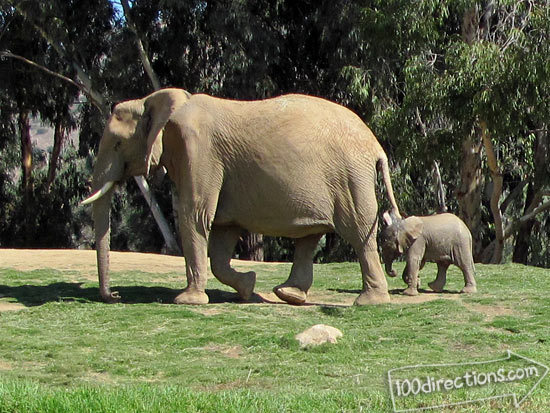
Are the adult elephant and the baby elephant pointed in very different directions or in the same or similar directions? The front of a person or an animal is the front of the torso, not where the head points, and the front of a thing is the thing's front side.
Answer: same or similar directions

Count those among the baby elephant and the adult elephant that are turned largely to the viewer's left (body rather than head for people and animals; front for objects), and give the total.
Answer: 2

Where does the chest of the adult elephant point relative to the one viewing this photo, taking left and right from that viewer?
facing to the left of the viewer

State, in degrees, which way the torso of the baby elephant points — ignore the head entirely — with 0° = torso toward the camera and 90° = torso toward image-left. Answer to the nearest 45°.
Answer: approximately 90°

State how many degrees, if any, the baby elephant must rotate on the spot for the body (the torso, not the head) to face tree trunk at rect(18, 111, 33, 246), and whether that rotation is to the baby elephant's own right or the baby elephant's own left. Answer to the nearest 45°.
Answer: approximately 45° to the baby elephant's own right

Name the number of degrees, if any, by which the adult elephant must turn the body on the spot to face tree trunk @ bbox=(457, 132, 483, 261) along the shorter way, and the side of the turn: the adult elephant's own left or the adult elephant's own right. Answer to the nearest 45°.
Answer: approximately 135° to the adult elephant's own right

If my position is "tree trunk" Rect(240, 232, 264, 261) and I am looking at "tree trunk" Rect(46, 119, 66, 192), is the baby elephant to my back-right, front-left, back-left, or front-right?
back-left

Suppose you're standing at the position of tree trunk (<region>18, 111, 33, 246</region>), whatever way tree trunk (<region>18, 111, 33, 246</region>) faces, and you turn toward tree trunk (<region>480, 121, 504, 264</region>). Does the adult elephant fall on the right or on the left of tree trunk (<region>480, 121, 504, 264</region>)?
right

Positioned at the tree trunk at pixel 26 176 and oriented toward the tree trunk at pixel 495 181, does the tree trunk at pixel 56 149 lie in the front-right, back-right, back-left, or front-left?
front-left

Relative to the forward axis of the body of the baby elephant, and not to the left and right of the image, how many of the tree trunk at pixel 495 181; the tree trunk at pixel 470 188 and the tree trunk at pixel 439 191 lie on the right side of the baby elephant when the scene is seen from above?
3
